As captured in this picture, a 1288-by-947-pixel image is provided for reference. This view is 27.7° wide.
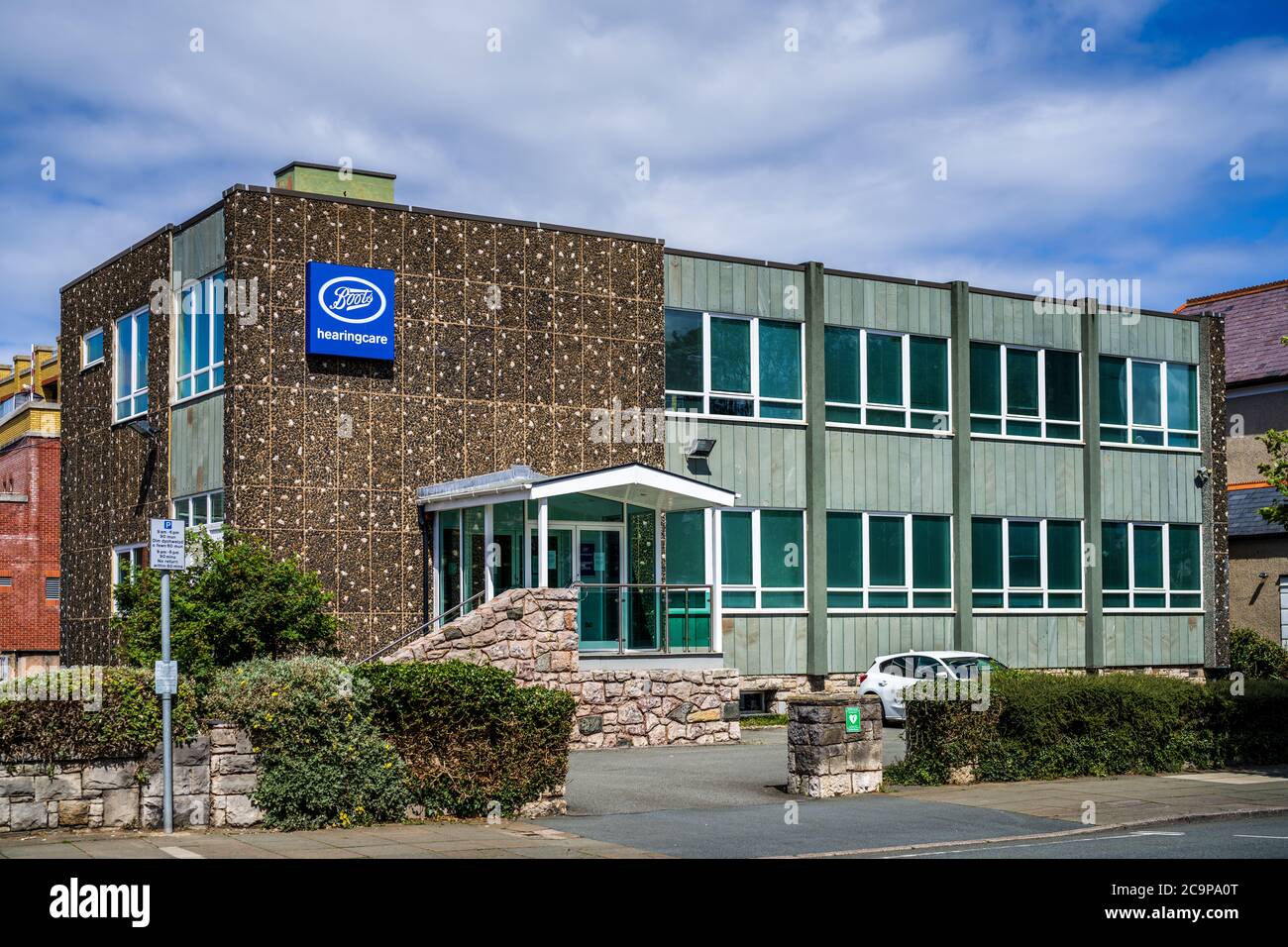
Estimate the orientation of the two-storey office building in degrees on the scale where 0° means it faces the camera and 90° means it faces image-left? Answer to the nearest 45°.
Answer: approximately 315°

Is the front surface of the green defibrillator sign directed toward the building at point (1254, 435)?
no

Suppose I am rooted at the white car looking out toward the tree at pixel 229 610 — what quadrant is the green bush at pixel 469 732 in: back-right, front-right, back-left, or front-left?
front-left

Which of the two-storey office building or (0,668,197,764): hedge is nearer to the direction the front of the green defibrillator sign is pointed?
the hedge

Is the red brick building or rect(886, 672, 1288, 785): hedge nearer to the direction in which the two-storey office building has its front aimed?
the hedge

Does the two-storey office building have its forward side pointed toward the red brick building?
no

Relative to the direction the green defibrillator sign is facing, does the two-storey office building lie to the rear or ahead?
to the rear

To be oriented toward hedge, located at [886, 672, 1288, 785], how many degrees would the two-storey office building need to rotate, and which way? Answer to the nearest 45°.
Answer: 0° — it already faces it

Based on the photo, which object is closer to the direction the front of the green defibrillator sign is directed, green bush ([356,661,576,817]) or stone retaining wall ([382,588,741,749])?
the green bush

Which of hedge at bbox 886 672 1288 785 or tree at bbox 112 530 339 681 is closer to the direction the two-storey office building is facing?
the hedge

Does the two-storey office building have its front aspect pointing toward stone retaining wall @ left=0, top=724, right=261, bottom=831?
no

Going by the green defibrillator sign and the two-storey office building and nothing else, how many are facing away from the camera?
0

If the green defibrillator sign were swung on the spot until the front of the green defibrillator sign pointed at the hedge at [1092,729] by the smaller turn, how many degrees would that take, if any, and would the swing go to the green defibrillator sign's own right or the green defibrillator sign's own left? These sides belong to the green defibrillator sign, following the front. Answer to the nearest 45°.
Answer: approximately 135° to the green defibrillator sign's own left

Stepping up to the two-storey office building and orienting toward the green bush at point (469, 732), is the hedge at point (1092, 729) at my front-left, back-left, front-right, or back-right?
front-left

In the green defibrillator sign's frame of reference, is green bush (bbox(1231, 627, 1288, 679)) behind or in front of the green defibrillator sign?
behind

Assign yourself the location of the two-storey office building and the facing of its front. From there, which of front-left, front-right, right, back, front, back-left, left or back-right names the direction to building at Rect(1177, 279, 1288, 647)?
left

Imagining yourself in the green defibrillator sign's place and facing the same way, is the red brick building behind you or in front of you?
behind

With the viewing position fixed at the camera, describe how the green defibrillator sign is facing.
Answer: facing the viewer

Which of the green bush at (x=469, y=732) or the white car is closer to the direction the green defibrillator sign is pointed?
the green bush
